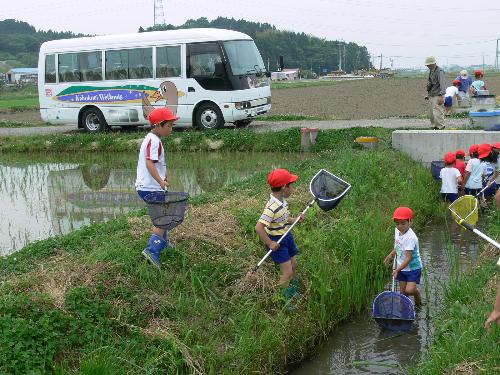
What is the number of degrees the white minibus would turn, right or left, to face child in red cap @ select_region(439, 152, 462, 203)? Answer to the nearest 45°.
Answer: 0° — it already faces them

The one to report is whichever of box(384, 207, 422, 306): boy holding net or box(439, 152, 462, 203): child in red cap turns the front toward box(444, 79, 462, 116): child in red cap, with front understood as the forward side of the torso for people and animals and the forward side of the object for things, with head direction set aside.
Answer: box(439, 152, 462, 203): child in red cap

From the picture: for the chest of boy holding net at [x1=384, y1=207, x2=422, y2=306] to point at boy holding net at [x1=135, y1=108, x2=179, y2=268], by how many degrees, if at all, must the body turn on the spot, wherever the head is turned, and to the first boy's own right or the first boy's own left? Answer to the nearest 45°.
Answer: approximately 45° to the first boy's own right

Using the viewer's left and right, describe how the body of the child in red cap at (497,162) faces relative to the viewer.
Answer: facing to the left of the viewer

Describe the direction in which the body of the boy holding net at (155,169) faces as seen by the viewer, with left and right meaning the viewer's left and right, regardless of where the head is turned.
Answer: facing to the right of the viewer

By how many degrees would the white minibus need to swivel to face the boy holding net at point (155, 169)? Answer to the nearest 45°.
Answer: approximately 45° to its right

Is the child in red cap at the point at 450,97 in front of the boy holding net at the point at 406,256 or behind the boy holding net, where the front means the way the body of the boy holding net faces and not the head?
behind

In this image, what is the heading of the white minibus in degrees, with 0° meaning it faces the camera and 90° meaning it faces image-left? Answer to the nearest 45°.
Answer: approximately 315°

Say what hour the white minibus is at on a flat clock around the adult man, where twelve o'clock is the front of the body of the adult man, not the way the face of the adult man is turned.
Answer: The white minibus is roughly at 2 o'clock from the adult man.

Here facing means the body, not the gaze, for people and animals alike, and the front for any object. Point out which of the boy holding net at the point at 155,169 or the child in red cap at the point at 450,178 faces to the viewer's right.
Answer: the boy holding net

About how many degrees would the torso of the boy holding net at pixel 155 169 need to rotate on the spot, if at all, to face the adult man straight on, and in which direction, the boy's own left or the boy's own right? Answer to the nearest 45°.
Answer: approximately 45° to the boy's own left
